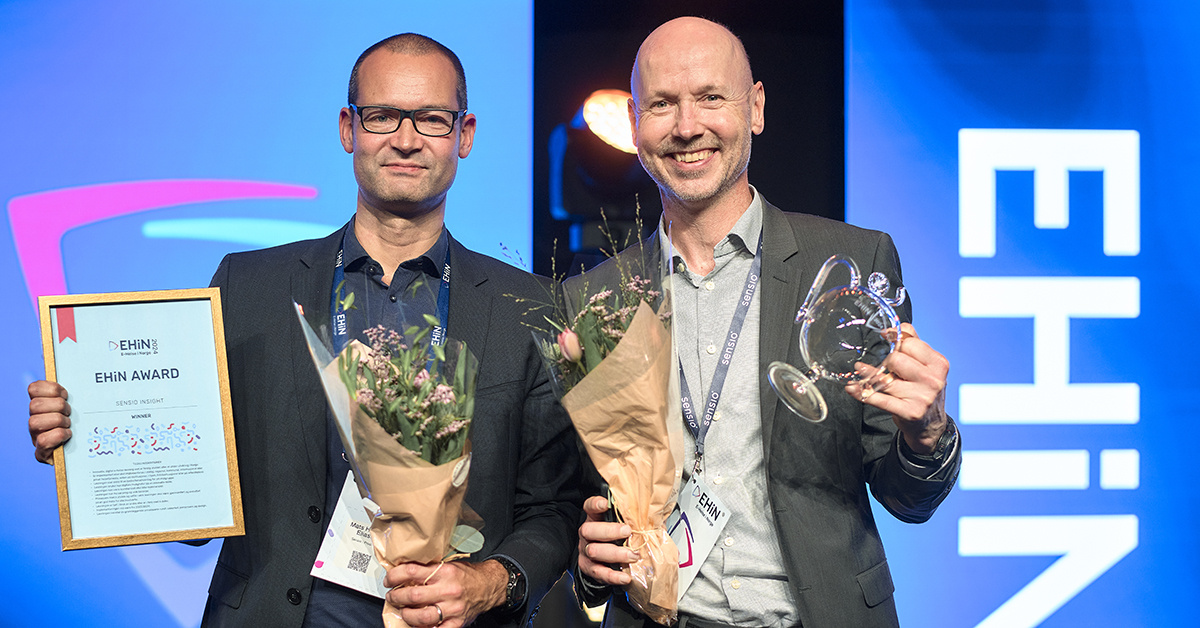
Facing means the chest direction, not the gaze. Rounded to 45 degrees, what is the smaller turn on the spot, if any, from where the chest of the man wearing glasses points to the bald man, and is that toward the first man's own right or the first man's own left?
approximately 45° to the first man's own left

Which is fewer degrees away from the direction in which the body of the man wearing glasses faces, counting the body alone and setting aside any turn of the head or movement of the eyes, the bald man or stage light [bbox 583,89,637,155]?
the bald man

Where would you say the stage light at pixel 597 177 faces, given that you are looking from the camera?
facing the viewer and to the right of the viewer

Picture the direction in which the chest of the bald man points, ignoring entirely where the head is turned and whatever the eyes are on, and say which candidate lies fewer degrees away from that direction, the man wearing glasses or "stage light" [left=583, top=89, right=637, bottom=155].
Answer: the man wearing glasses

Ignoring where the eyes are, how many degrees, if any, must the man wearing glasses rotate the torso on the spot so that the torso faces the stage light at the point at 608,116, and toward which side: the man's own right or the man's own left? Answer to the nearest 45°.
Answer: approximately 135° to the man's own left

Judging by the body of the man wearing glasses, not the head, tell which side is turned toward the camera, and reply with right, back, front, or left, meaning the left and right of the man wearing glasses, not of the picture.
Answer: front

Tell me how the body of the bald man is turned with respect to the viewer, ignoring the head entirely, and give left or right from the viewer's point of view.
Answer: facing the viewer and to the left of the viewer

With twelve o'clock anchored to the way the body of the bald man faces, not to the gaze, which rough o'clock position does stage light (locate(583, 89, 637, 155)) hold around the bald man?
The stage light is roughly at 6 o'clock from the bald man.

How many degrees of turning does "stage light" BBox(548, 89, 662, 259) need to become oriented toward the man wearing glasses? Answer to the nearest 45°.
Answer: approximately 45° to its right
